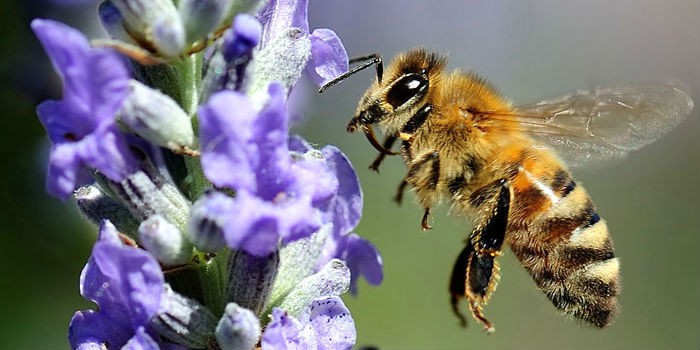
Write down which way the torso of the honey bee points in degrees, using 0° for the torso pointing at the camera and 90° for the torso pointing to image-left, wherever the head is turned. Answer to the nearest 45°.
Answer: approximately 90°
